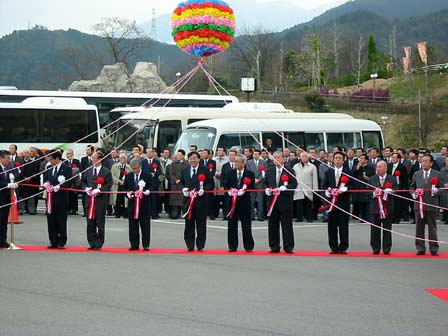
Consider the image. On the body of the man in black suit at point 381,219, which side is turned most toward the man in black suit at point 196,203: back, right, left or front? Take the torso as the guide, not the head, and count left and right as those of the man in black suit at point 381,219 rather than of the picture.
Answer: right

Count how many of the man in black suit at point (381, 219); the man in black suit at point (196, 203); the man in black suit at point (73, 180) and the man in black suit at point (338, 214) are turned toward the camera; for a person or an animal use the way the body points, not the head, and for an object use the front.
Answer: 4

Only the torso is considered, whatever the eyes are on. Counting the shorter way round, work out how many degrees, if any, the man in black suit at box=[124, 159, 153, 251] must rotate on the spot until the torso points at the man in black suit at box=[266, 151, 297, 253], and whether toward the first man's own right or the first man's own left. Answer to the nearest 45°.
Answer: approximately 90° to the first man's own left

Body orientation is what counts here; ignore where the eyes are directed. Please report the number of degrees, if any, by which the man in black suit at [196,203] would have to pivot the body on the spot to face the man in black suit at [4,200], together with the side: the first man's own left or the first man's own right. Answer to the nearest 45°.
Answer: approximately 90° to the first man's own right

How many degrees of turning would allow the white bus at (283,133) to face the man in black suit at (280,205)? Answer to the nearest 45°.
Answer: approximately 45° to its left

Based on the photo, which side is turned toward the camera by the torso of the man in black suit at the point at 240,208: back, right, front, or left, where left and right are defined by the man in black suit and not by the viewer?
front

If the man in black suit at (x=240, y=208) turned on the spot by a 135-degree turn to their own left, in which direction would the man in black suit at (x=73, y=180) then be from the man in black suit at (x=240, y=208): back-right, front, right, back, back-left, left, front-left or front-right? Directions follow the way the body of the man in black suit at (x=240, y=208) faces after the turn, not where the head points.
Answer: left

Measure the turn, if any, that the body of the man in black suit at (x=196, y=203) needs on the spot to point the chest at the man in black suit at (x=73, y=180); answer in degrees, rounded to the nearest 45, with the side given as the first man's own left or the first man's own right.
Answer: approximately 135° to the first man's own right

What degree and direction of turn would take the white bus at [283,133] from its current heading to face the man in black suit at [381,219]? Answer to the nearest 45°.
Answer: approximately 45° to its left

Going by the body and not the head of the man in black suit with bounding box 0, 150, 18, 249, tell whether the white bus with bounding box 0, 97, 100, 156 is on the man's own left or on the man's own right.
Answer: on the man's own left

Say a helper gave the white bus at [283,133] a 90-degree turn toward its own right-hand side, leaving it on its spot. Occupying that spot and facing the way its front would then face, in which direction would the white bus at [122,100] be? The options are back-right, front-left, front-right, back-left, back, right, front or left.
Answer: front
